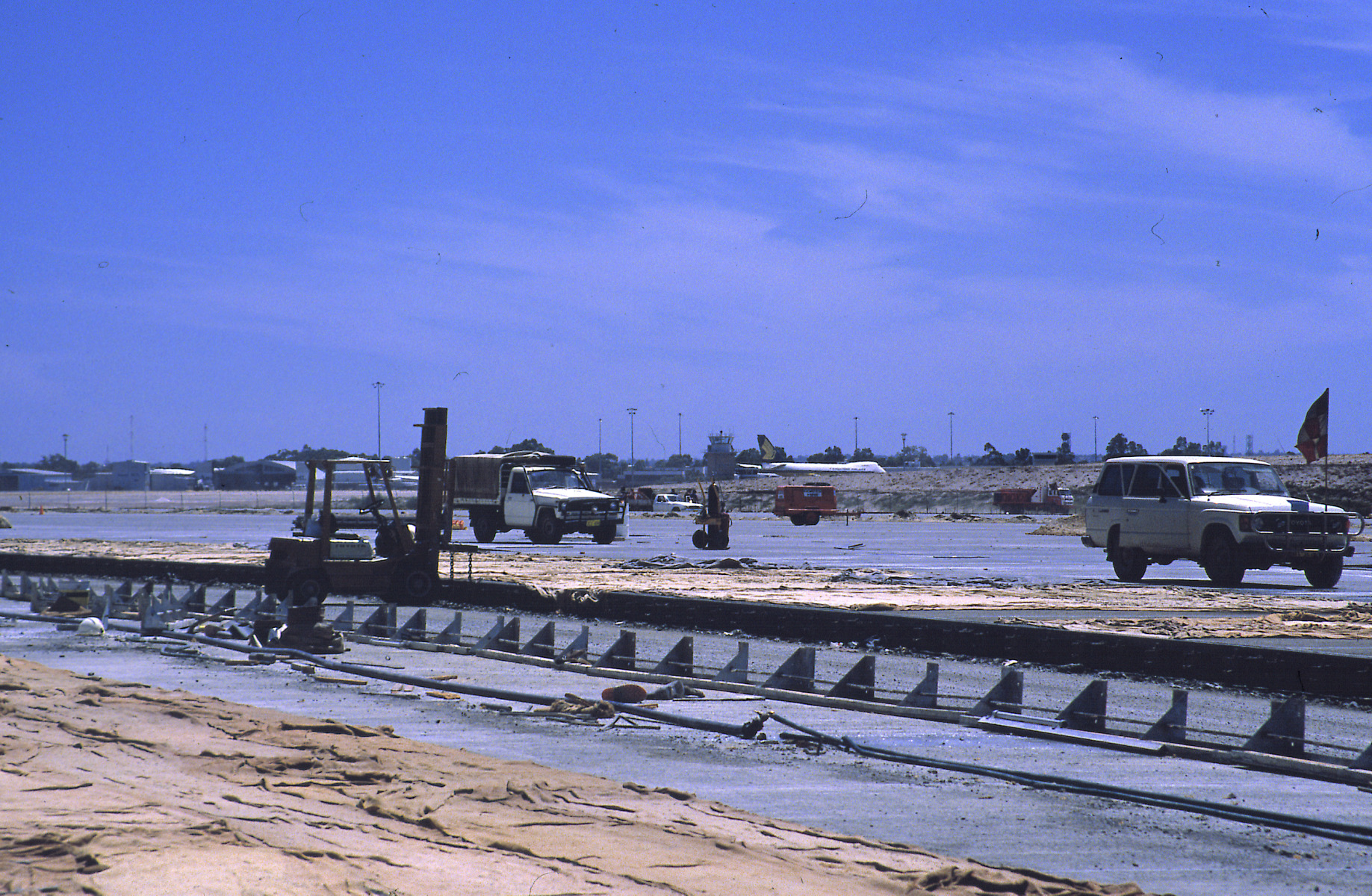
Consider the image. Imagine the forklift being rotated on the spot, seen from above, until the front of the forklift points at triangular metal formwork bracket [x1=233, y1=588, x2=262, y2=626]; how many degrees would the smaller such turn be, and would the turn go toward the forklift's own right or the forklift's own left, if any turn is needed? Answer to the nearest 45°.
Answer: approximately 135° to the forklift's own right

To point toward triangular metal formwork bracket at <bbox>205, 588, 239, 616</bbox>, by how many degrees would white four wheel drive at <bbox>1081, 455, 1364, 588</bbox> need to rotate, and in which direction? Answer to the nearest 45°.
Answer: approximately 90° to its right

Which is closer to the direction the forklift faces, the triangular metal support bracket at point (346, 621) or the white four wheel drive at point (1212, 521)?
the white four wheel drive

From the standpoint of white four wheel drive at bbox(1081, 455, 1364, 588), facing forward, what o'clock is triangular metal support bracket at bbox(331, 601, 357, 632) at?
The triangular metal support bracket is roughly at 3 o'clock from the white four wheel drive.

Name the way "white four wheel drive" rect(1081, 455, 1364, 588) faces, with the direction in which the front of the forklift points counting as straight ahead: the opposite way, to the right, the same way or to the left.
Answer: to the right

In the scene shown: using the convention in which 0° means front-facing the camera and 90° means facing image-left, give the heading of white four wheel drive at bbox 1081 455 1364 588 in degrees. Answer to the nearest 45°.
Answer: approximately 315°

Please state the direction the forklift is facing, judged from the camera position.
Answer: facing to the right of the viewer

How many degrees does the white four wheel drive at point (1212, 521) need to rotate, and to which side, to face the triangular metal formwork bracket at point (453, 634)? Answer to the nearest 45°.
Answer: approximately 90° to its right

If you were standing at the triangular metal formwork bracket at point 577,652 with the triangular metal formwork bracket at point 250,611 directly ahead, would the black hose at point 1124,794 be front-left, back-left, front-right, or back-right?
back-left

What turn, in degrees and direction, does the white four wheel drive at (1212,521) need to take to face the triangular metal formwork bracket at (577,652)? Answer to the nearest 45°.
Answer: approximately 90° to its right
